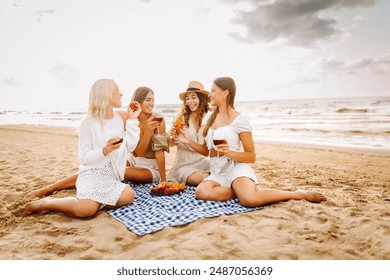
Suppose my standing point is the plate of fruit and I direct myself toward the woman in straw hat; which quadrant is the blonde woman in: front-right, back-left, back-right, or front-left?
back-left

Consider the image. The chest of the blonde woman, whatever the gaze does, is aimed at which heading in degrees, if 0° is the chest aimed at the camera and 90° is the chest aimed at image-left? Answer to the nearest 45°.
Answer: approximately 315°

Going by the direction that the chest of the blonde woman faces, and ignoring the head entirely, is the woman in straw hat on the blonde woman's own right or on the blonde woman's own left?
on the blonde woman's own left

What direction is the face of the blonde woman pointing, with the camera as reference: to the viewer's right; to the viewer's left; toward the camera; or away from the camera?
to the viewer's right

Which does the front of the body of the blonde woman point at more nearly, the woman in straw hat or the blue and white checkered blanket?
the blue and white checkered blanket

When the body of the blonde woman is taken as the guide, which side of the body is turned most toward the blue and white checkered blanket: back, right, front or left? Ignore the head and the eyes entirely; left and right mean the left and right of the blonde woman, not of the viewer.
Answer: front
